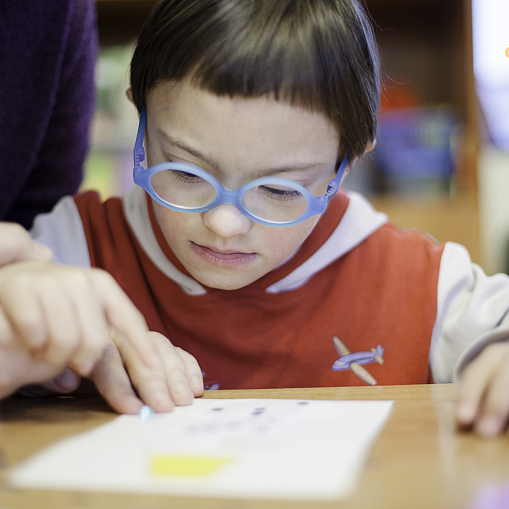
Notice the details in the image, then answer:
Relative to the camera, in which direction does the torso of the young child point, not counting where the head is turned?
toward the camera

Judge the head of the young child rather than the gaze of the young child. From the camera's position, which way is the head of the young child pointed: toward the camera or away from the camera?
toward the camera

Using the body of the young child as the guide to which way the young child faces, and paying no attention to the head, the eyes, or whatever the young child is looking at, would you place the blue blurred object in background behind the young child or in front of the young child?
behind
